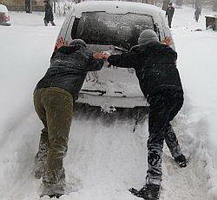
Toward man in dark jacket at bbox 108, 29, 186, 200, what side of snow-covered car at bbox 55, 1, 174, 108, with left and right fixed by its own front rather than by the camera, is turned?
back

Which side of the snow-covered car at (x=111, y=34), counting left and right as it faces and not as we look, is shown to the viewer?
back

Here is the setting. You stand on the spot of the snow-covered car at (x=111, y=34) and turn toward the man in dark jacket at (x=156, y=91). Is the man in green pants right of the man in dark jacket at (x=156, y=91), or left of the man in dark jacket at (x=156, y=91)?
right

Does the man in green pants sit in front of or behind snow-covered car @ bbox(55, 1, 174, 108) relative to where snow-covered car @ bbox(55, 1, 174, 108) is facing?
behind
